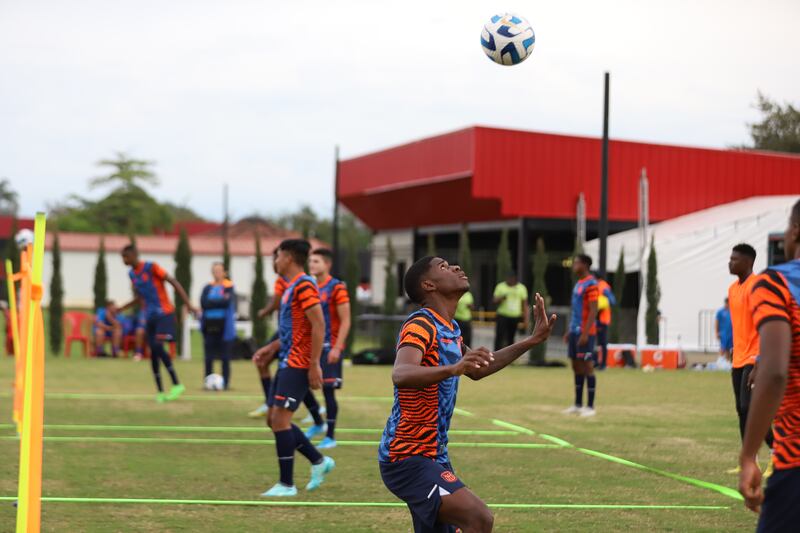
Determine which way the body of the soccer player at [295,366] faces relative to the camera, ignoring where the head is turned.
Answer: to the viewer's left

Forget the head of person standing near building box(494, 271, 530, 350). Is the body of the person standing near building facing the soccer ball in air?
yes

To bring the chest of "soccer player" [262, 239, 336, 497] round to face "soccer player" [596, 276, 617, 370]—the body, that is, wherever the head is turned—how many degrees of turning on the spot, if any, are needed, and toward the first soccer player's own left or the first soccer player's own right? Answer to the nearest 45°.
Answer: approximately 135° to the first soccer player's own right

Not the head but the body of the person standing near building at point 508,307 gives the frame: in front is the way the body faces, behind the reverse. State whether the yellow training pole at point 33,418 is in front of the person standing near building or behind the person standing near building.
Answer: in front

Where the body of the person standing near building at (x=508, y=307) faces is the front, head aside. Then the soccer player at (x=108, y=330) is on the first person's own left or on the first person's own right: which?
on the first person's own right

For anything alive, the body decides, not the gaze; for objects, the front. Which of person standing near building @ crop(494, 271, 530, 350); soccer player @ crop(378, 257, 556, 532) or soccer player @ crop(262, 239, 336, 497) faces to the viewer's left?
soccer player @ crop(262, 239, 336, 497)

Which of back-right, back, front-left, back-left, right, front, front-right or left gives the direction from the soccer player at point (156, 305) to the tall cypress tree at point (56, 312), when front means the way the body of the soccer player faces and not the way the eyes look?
back-right

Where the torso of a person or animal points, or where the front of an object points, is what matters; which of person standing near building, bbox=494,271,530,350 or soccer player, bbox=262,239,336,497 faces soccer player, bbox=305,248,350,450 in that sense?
the person standing near building
